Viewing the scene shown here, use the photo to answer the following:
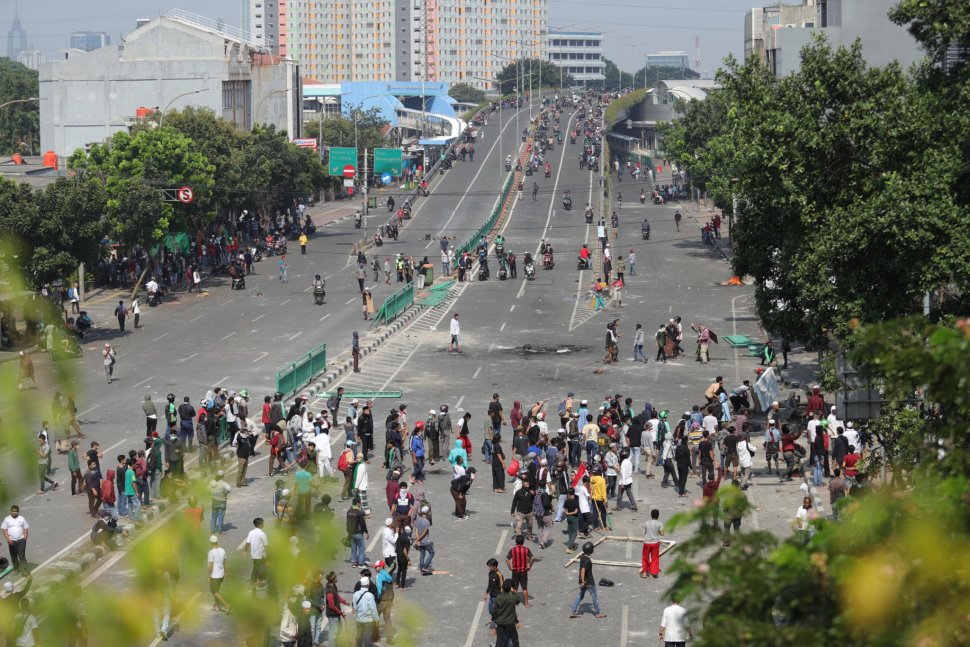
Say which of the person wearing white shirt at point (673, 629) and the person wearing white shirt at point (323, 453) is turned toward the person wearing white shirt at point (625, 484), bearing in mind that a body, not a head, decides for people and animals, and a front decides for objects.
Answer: the person wearing white shirt at point (673, 629)

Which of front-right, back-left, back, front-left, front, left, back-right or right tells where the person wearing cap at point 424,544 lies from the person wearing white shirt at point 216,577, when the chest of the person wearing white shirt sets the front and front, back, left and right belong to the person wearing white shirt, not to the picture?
front-right

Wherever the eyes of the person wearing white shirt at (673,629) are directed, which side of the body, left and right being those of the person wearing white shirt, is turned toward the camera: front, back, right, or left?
back

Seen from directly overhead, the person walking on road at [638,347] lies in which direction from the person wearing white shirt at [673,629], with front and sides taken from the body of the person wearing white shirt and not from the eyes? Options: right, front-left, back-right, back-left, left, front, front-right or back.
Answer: front

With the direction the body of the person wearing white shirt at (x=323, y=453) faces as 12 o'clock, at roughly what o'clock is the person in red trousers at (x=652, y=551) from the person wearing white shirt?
The person in red trousers is roughly at 5 o'clock from the person wearing white shirt.

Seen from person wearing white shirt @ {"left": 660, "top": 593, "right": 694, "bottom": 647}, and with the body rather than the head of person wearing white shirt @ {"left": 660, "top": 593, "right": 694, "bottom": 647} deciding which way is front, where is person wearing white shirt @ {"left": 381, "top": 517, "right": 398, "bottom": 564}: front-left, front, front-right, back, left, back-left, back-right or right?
front-left

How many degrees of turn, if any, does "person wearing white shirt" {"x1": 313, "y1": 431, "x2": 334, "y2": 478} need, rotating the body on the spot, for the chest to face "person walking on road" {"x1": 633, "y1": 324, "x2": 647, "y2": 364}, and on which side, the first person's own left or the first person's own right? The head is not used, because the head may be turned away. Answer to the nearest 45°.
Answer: approximately 45° to the first person's own right

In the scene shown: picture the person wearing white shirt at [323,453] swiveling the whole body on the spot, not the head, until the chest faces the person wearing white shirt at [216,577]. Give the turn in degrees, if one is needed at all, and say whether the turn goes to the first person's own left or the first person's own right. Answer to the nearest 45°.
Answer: approximately 180°

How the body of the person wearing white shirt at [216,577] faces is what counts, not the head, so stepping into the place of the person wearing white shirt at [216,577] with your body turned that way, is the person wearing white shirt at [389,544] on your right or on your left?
on your right

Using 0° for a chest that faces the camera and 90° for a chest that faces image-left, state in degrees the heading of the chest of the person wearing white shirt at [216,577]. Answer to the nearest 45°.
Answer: approximately 135°

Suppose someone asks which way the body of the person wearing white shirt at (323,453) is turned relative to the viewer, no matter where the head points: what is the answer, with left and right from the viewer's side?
facing away from the viewer

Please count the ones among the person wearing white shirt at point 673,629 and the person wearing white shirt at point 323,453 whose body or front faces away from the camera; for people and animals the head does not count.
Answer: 2

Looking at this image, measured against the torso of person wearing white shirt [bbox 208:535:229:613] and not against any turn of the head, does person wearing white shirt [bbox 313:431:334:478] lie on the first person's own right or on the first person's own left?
on the first person's own right

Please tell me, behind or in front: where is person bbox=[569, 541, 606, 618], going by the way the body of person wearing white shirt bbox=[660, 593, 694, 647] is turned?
in front

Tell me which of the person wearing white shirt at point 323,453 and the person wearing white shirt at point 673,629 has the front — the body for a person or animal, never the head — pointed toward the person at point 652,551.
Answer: the person wearing white shirt at point 673,629
